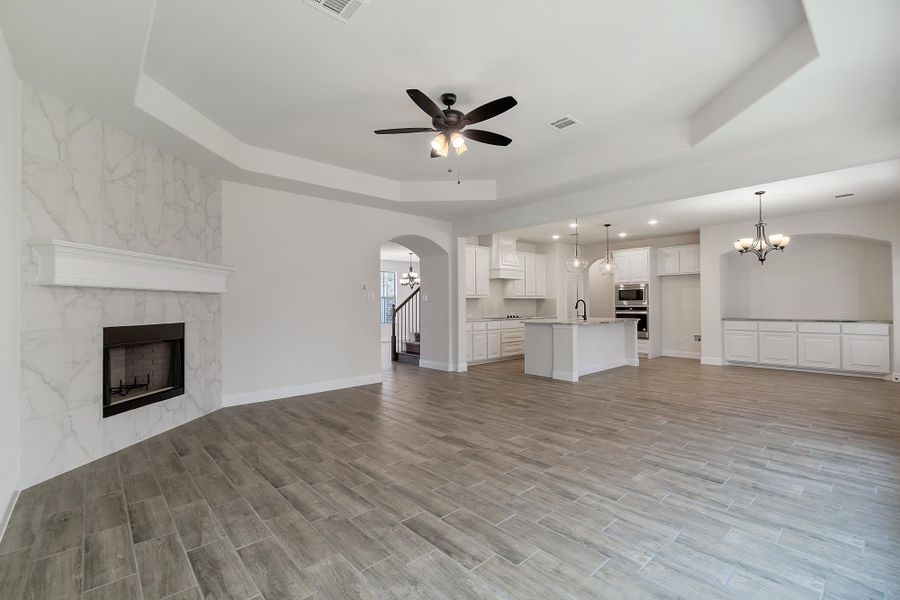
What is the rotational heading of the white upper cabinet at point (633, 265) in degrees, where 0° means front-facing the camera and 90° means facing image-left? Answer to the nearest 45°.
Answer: approximately 0°

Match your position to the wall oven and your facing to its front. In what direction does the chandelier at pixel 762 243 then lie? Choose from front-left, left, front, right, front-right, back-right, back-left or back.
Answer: front-left

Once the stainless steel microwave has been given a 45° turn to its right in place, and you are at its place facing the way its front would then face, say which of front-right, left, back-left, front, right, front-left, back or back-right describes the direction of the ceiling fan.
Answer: front-left

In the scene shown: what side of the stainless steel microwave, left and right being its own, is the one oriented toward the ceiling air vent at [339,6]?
front

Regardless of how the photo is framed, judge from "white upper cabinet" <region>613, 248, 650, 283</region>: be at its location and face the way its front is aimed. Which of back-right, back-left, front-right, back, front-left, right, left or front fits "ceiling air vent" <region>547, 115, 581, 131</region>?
front

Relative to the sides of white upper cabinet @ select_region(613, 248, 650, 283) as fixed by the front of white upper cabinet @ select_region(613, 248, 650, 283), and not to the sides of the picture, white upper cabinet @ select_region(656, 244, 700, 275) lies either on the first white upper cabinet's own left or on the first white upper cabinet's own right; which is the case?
on the first white upper cabinet's own left

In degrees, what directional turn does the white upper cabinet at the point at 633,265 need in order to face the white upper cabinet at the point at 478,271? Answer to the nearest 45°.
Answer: approximately 45° to its right

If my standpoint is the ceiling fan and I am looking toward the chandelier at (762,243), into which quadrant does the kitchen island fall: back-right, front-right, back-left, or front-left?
front-left

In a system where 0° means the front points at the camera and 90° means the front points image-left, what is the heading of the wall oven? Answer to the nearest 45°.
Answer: approximately 0°

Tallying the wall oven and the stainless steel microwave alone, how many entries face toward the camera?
2

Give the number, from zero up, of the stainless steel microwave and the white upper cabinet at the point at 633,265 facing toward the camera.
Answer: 2

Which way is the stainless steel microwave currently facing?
toward the camera

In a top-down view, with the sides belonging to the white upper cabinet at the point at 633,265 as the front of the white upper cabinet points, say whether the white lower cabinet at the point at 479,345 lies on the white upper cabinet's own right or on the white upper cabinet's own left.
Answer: on the white upper cabinet's own right

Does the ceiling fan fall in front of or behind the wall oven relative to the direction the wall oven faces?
in front

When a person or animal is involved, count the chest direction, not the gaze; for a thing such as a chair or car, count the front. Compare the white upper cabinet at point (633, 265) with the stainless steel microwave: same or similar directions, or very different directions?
same or similar directions

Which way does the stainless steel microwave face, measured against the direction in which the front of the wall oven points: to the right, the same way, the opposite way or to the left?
the same way

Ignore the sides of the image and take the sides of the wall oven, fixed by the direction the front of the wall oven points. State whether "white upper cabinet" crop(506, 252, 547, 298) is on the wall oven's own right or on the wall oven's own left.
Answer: on the wall oven's own right

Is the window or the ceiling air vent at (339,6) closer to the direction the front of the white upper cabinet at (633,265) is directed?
the ceiling air vent
